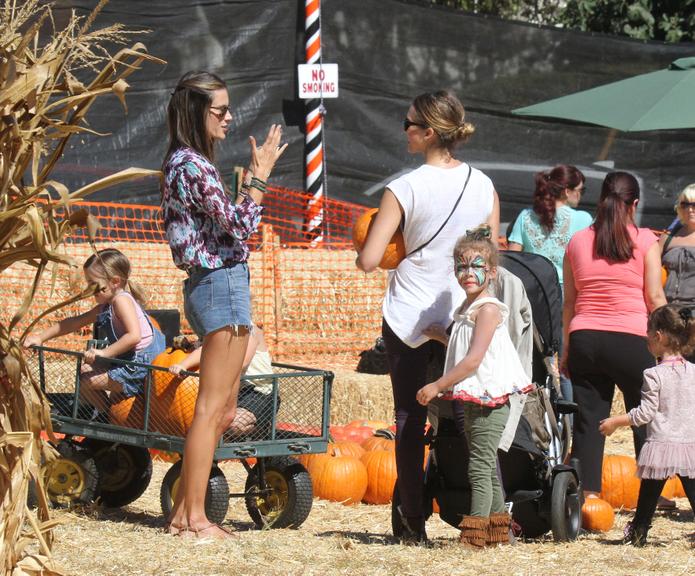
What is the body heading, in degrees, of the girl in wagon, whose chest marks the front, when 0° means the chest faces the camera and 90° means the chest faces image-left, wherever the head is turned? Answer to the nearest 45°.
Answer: approximately 90°

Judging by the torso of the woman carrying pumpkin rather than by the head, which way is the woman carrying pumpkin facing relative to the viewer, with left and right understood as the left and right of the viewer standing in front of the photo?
facing away from the viewer and to the left of the viewer

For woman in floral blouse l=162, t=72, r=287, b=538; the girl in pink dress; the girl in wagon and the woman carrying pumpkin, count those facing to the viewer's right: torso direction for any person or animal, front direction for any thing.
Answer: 1

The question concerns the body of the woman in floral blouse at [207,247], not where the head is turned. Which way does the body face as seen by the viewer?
to the viewer's right

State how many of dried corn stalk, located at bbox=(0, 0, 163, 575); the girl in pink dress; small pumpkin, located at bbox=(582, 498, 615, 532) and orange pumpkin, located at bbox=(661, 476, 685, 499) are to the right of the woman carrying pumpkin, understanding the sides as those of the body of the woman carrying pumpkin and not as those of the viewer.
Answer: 3

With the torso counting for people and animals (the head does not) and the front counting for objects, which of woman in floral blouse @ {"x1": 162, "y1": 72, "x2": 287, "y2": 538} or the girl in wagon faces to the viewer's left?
the girl in wagon

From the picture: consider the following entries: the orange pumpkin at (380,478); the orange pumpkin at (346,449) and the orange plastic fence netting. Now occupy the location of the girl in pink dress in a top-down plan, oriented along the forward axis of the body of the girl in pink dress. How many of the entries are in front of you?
3

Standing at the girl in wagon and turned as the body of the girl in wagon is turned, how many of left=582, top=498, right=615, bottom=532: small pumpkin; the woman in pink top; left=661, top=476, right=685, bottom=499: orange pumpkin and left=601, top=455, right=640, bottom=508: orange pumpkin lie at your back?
4

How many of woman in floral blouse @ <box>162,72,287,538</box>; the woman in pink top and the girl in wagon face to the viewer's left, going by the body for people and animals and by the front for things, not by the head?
1

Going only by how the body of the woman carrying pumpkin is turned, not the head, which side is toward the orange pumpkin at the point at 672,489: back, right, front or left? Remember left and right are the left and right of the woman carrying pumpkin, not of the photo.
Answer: right

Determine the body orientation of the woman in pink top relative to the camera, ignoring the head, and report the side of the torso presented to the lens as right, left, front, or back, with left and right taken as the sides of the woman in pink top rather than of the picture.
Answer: back

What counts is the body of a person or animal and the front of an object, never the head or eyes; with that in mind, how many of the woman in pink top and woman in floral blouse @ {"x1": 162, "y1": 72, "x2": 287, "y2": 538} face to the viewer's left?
0

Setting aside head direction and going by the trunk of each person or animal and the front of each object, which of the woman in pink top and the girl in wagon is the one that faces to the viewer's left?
the girl in wagon

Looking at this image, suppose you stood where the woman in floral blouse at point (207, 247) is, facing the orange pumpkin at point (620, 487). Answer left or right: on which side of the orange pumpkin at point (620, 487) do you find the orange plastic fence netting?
left

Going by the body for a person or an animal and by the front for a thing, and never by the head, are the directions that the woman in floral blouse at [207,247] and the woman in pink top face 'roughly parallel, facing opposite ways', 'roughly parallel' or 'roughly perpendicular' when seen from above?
roughly perpendicular
